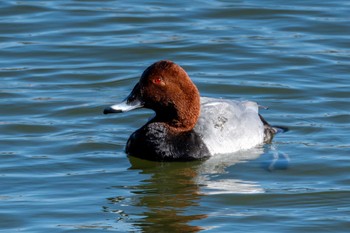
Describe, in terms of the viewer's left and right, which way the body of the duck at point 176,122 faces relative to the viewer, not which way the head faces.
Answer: facing the viewer and to the left of the viewer
